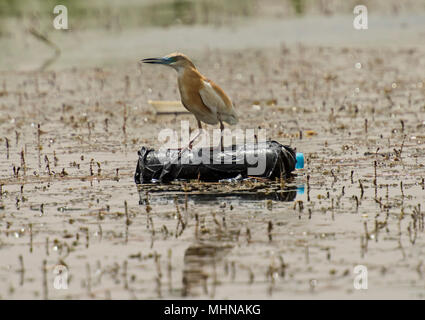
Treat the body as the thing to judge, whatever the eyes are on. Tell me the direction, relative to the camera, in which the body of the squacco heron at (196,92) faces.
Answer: to the viewer's left
